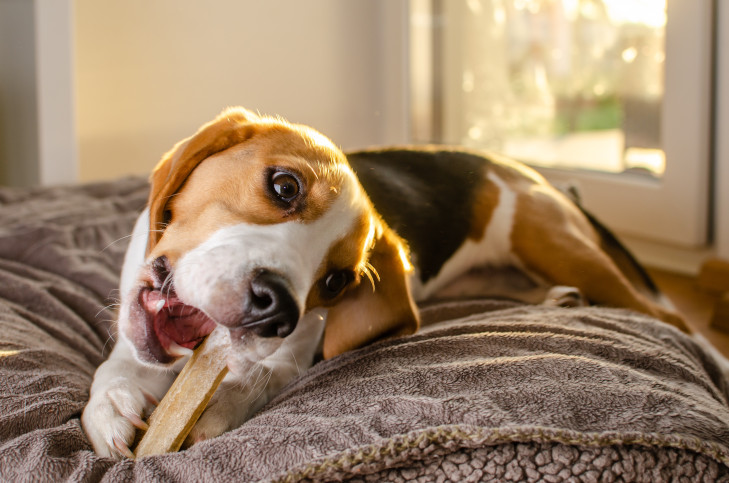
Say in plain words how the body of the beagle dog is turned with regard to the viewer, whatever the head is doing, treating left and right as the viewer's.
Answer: facing the viewer and to the left of the viewer

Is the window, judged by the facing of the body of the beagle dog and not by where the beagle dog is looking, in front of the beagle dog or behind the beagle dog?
behind
